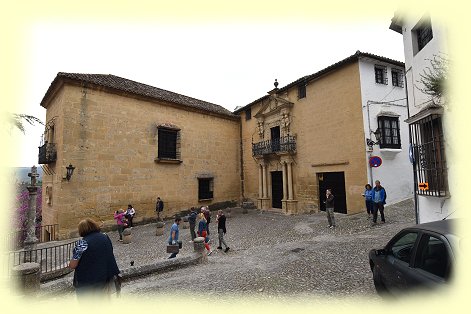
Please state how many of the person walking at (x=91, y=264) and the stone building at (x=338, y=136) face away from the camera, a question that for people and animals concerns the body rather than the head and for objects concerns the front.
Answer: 1

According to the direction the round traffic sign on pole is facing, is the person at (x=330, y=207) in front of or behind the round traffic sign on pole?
in front

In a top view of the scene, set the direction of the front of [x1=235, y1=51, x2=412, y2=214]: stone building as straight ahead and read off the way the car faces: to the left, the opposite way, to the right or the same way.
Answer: to the right

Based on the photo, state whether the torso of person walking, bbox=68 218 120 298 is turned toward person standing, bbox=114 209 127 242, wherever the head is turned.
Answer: yes

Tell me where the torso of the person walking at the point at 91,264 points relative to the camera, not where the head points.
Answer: away from the camera

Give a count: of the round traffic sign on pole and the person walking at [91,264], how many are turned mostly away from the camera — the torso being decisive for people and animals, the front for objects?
1

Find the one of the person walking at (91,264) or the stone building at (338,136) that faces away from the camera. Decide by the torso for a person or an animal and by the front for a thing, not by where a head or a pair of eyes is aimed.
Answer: the person walking

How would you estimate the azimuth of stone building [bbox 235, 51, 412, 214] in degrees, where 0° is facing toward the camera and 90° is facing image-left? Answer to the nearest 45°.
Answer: approximately 45°

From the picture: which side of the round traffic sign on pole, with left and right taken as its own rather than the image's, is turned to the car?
front
